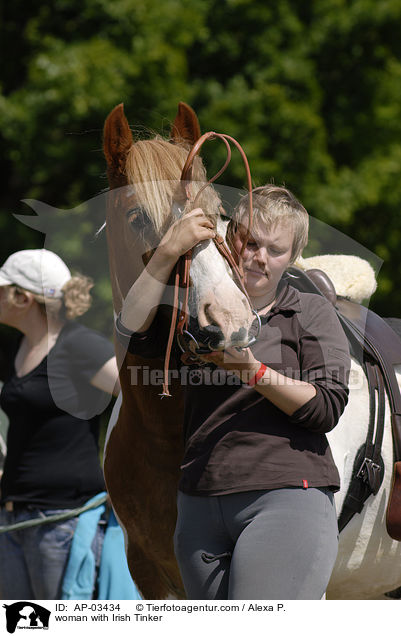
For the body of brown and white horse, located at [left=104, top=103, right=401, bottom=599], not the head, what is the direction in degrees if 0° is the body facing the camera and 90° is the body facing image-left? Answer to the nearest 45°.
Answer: approximately 45°

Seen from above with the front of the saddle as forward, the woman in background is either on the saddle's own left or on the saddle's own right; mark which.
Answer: on the saddle's own right

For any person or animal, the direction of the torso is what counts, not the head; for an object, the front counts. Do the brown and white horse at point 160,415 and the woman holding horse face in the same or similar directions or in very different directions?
same or similar directions

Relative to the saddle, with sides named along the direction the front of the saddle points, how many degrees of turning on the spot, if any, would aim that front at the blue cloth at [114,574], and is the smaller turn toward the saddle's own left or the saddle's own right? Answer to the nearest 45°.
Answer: approximately 45° to the saddle's own right

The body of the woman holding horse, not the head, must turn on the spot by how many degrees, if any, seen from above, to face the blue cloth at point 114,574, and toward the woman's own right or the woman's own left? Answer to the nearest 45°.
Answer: approximately 90° to the woman's own right

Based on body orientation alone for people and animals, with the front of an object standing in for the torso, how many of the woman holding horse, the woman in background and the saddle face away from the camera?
0

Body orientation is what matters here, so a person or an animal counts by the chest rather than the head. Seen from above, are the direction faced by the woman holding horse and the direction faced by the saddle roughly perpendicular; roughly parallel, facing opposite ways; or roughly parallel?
roughly parallel

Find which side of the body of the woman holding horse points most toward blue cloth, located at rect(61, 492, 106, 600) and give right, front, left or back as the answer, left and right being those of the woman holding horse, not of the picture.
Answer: right

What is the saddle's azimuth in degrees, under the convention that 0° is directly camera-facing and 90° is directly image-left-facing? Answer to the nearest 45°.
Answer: approximately 45°
